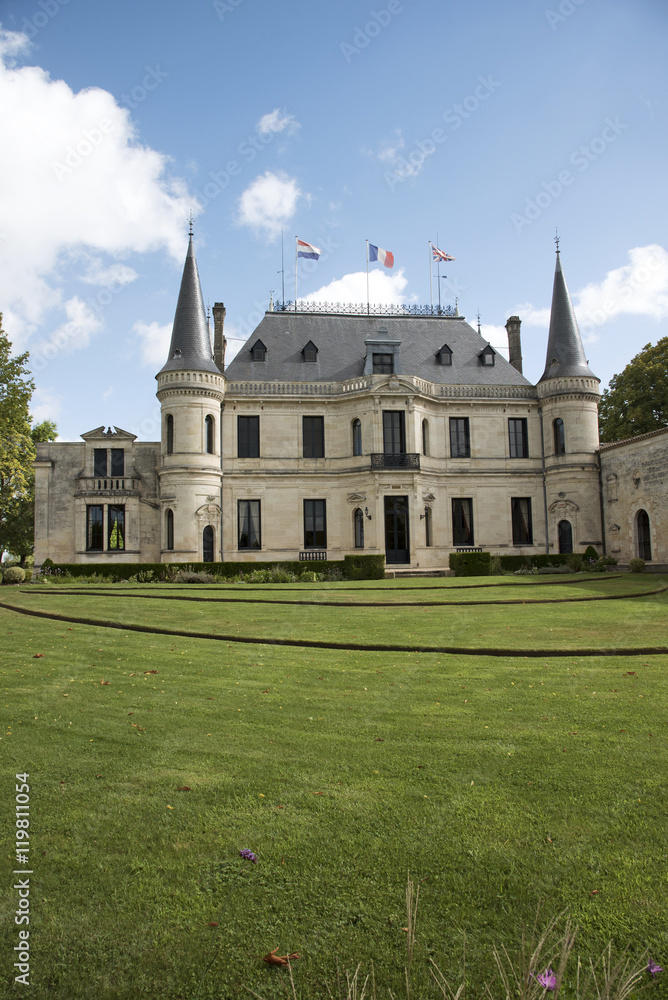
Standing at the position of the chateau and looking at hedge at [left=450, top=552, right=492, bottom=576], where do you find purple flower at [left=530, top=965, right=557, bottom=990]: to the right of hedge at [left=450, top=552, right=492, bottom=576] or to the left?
right

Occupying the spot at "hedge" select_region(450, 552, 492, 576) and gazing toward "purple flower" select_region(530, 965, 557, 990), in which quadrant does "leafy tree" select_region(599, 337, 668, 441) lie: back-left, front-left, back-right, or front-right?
back-left

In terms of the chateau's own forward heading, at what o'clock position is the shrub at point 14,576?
The shrub is roughly at 2 o'clock from the chateau.

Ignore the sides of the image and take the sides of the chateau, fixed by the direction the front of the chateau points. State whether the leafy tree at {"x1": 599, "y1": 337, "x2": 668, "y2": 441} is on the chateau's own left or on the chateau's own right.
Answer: on the chateau's own left

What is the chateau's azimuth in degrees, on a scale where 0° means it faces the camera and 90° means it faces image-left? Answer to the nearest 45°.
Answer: approximately 0°

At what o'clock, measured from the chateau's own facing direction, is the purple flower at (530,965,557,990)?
The purple flower is roughly at 12 o'clock from the chateau.

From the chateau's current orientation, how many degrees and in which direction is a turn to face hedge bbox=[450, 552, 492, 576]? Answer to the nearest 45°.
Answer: approximately 45° to its left

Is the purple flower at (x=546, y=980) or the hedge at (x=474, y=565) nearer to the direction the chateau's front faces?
the purple flower
